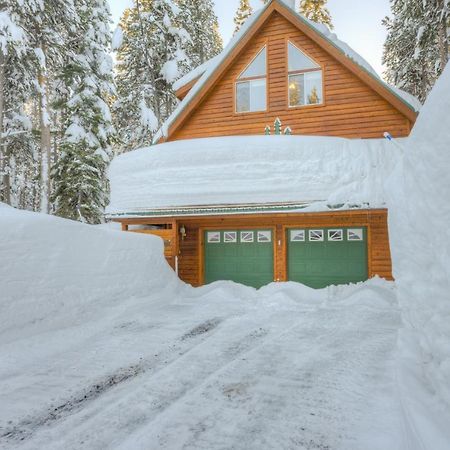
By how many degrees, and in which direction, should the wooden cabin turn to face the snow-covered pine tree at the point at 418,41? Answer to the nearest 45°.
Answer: approximately 135° to its left

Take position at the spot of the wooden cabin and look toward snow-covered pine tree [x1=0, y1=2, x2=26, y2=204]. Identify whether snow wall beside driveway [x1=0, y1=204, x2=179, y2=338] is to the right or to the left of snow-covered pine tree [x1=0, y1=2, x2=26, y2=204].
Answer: left

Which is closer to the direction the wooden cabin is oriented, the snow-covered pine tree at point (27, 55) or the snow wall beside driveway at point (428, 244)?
the snow wall beside driveway

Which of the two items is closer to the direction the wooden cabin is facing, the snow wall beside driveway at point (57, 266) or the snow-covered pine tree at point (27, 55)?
the snow wall beside driveway

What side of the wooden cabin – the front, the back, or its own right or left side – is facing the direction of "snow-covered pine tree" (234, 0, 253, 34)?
back

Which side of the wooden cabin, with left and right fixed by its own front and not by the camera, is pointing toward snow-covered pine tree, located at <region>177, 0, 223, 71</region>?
back

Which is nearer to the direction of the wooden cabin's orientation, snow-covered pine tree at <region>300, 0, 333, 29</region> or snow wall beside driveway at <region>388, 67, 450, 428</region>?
the snow wall beside driveway

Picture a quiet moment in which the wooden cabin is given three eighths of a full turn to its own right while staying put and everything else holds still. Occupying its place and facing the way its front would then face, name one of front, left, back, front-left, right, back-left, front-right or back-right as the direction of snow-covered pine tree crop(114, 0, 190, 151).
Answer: front

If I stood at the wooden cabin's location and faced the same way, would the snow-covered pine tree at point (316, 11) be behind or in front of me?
behind

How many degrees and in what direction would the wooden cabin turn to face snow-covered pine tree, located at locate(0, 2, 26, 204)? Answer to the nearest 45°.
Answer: approximately 90° to its right

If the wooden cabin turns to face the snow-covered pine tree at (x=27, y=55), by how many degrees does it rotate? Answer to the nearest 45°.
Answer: approximately 90° to its right

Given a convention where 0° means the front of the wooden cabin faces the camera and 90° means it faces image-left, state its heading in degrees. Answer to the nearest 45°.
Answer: approximately 0°
